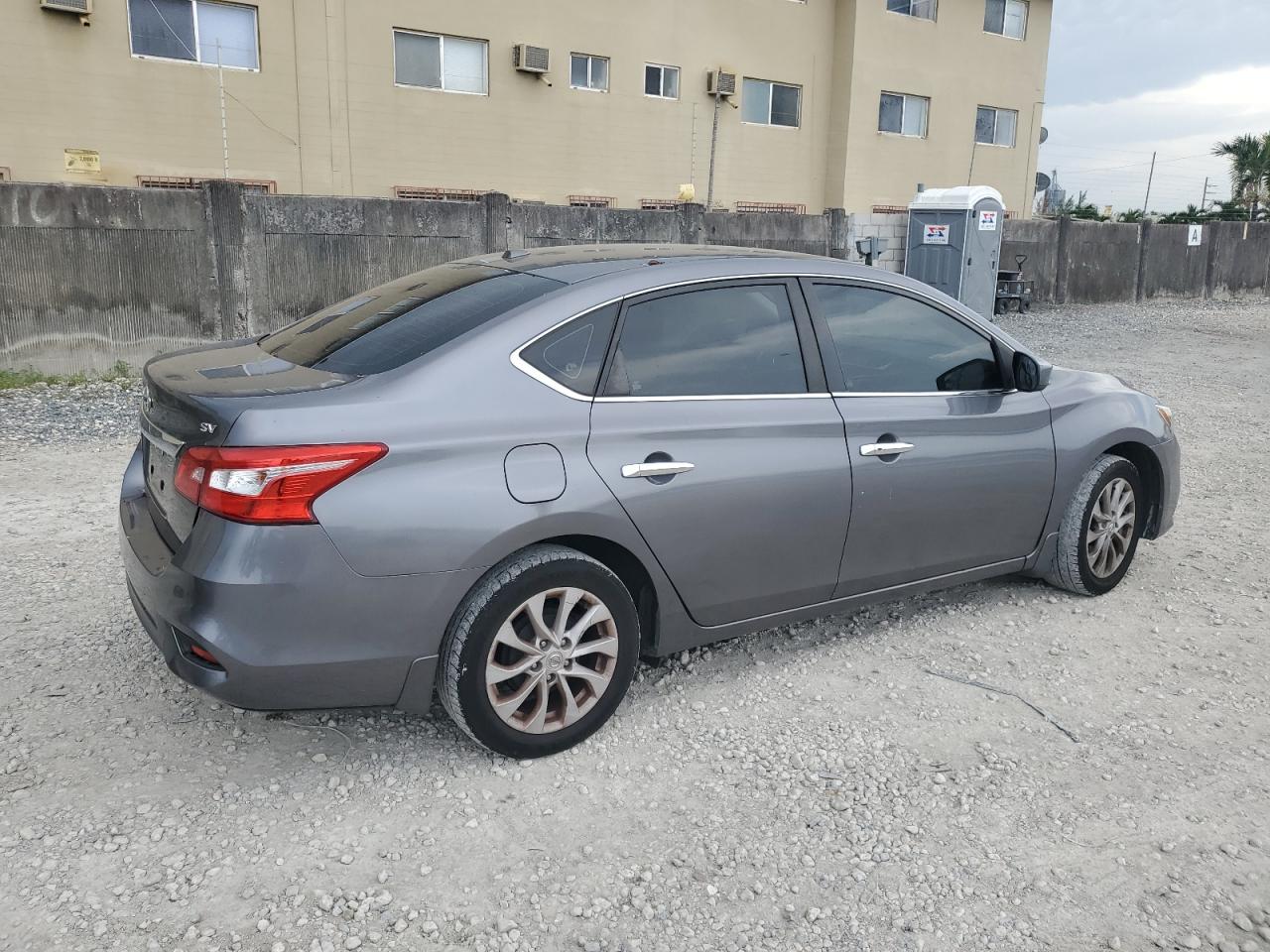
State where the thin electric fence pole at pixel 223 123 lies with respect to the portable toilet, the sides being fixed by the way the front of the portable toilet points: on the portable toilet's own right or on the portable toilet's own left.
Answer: on the portable toilet's own right

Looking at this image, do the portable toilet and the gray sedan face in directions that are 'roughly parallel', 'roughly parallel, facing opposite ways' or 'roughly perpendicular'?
roughly perpendicular

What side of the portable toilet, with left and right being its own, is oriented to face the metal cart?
left

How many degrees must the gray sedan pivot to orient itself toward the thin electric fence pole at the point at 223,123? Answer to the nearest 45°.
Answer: approximately 90° to its left

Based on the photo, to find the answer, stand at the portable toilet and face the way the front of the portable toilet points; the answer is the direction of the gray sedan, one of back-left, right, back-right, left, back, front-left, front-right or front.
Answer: front-right

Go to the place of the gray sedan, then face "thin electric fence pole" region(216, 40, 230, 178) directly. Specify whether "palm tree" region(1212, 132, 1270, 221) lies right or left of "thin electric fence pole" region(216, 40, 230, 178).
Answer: right

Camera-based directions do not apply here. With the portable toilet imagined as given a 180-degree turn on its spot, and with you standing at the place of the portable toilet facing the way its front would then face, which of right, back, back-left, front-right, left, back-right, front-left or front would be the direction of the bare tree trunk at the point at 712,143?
front

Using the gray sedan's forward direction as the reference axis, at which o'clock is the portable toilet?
The portable toilet is roughly at 11 o'clock from the gray sedan.

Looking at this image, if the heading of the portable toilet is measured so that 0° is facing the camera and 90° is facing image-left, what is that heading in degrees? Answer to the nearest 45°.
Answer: approximately 315°

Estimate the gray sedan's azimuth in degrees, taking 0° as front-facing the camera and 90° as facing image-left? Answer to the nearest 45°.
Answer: approximately 225°
